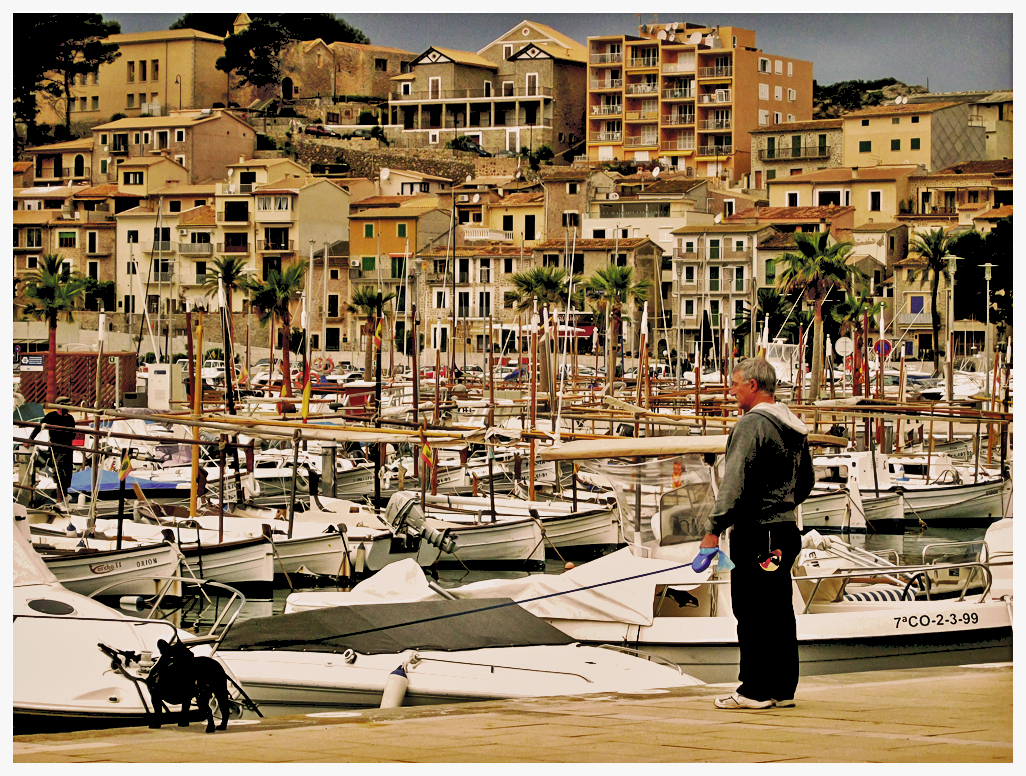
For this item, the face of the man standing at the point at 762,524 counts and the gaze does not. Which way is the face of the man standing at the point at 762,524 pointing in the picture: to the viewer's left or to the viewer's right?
to the viewer's left

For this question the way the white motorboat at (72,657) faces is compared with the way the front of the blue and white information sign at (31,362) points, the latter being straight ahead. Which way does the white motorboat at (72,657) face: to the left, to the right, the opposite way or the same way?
to the left

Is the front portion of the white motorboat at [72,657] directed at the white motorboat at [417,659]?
yes

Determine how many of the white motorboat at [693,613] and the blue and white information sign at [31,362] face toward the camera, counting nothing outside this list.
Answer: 1

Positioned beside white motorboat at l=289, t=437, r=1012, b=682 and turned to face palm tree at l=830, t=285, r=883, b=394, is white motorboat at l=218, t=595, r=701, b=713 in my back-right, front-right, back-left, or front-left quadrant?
back-left

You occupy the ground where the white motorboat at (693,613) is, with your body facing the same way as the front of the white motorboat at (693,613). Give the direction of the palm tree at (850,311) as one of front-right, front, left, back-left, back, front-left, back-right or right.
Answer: right

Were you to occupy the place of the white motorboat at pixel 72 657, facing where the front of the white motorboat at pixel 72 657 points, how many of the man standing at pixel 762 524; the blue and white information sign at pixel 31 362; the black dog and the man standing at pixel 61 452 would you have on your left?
2

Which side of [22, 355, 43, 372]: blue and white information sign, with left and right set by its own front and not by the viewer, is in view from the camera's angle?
front

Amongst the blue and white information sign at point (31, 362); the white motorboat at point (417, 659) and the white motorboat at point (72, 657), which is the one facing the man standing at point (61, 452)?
the blue and white information sign

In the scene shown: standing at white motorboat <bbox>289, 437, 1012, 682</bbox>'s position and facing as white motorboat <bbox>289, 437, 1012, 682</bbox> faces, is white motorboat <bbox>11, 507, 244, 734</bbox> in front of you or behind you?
in front

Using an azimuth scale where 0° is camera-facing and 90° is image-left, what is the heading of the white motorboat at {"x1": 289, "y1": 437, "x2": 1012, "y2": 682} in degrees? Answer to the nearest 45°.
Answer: approximately 90°

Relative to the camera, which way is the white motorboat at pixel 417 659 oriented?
to the viewer's right
